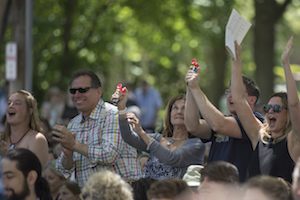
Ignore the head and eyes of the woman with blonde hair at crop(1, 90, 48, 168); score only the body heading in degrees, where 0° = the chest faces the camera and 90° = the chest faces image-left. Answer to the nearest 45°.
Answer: approximately 45°

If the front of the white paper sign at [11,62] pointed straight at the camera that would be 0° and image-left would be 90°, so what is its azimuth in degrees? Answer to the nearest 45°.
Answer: approximately 0°

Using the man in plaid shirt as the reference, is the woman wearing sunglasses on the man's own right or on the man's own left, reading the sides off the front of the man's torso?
on the man's own left

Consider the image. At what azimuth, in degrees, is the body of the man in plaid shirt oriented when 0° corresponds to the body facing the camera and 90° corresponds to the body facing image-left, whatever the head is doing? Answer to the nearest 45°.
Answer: approximately 45°

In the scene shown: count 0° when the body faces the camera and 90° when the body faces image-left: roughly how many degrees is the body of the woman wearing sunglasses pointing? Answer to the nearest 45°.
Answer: approximately 45°
